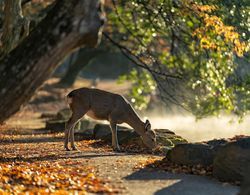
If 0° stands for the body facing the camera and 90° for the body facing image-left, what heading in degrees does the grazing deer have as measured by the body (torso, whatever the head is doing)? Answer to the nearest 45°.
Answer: approximately 270°

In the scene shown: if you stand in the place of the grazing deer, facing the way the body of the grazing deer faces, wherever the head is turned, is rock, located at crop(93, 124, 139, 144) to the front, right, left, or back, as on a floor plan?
left

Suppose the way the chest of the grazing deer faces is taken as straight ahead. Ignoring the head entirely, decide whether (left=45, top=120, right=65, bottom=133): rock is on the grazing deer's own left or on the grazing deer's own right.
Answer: on the grazing deer's own left

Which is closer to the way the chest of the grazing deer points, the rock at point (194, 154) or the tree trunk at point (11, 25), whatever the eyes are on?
the rock
